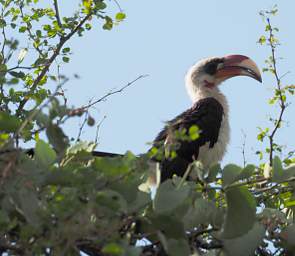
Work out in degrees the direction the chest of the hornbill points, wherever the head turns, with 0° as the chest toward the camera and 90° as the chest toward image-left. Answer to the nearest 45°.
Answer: approximately 270°
